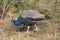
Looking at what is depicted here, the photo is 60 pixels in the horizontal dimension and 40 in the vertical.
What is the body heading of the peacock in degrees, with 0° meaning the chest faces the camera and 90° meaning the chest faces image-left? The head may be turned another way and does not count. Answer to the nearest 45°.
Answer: approximately 90°
